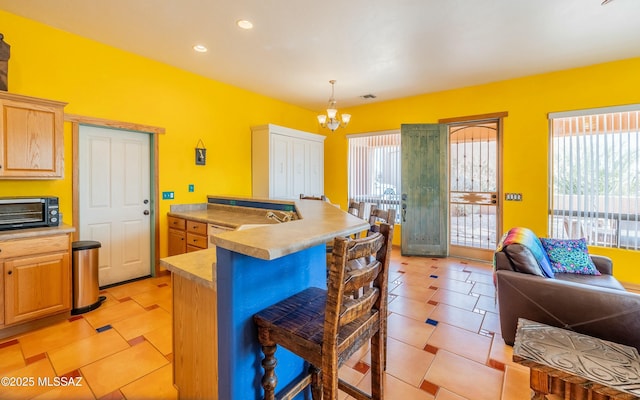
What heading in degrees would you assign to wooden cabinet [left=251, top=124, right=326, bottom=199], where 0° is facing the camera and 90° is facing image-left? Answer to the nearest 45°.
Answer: approximately 315°

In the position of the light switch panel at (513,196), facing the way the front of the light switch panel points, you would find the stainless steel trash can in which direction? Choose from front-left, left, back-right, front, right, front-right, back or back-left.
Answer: front-right

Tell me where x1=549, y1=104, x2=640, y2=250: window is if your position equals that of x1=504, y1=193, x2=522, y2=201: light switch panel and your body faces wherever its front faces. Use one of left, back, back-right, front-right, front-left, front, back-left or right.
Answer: left

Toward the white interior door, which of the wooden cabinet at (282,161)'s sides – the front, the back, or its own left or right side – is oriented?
right

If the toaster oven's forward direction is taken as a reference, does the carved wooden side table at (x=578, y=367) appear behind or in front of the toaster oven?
in front

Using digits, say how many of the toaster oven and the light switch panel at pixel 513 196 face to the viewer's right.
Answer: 0
